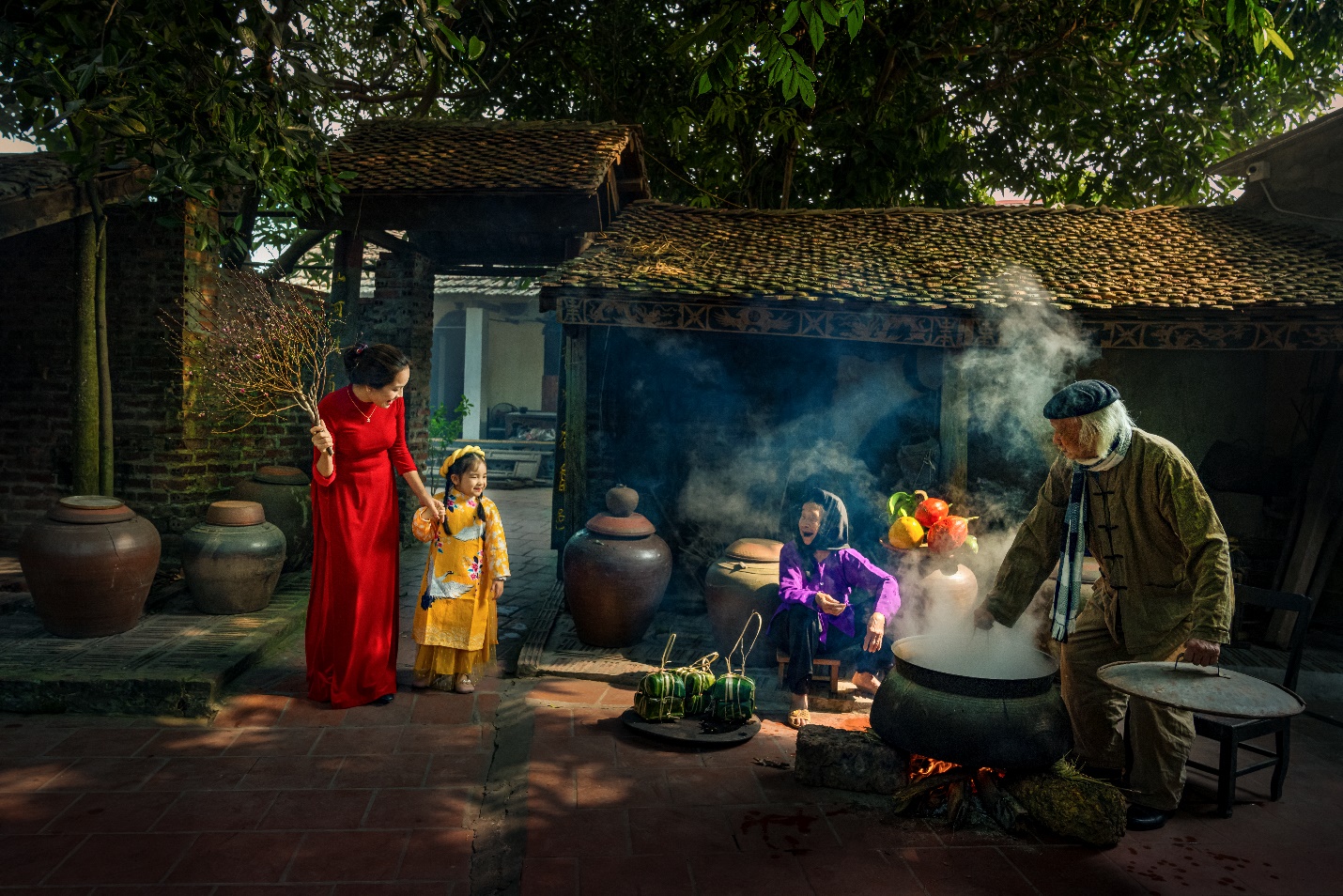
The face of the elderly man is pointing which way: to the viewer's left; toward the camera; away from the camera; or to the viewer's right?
to the viewer's left

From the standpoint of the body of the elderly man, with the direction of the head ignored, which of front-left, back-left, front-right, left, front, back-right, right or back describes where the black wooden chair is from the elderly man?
back

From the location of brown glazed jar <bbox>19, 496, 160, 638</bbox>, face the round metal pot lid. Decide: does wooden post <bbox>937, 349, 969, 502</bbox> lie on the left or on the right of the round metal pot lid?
left

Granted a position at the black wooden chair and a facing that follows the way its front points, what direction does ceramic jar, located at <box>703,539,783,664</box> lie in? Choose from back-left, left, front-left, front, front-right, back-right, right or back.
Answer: front-right

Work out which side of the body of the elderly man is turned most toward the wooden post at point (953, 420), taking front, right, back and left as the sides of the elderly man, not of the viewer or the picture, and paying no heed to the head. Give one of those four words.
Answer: right

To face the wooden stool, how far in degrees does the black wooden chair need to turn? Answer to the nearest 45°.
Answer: approximately 45° to its right
